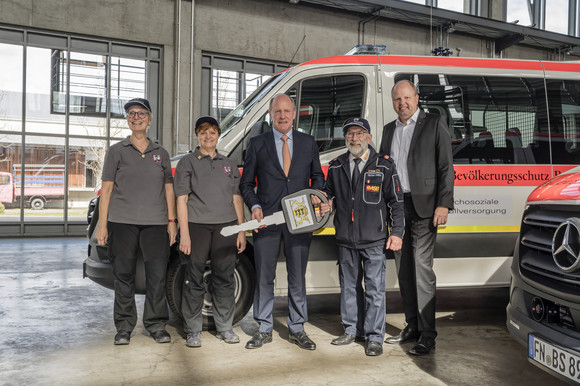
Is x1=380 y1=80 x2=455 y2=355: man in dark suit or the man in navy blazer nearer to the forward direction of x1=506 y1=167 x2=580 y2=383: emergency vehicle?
the man in navy blazer

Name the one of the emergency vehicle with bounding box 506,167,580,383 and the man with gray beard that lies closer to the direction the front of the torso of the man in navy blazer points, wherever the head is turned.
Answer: the emergency vehicle

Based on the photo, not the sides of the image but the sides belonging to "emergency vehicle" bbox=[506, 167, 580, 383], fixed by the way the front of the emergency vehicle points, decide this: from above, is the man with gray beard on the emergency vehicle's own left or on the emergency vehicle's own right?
on the emergency vehicle's own right

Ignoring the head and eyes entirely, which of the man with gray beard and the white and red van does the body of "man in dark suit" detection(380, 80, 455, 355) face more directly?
the man with gray beard

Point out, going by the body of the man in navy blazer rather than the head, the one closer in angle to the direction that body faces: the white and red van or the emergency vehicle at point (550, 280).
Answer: the emergency vehicle

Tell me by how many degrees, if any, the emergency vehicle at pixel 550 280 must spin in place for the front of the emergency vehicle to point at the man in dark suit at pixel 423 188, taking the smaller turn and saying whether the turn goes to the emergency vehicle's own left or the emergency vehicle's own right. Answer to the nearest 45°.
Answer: approximately 90° to the emergency vehicle's own right

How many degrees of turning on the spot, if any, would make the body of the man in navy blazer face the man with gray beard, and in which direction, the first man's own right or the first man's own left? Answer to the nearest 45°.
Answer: approximately 90° to the first man's own left

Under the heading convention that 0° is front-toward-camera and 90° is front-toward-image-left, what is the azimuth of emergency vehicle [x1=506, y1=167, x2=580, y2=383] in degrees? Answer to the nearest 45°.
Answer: approximately 45°

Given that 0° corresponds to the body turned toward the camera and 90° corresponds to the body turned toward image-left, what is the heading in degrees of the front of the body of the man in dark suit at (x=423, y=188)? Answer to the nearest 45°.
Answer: approximately 45°

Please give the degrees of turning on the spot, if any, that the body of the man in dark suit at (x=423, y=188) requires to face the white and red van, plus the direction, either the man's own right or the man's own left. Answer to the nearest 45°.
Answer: approximately 180°
